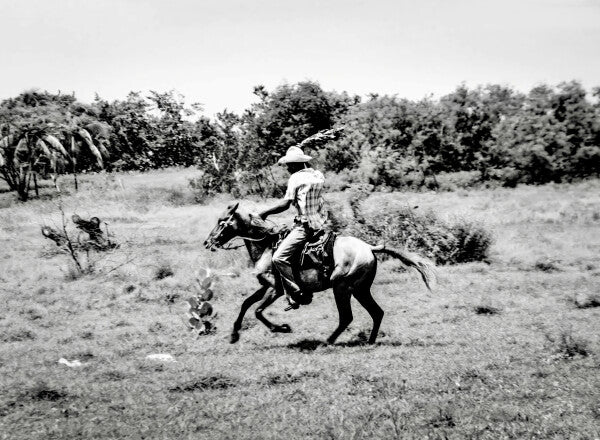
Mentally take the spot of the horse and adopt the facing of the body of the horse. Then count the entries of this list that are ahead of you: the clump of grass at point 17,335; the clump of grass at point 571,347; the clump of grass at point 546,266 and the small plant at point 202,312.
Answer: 2

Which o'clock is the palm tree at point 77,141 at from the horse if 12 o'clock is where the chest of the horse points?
The palm tree is roughly at 2 o'clock from the horse.

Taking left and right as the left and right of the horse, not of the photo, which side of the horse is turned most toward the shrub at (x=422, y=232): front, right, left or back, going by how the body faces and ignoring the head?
right

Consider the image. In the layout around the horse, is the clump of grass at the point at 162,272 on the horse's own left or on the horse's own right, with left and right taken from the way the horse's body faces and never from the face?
on the horse's own right

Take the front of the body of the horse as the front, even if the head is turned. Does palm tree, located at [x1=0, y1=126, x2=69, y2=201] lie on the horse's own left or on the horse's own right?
on the horse's own right

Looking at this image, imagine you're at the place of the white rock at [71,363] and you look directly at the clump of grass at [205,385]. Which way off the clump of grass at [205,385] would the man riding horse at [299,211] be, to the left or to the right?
left

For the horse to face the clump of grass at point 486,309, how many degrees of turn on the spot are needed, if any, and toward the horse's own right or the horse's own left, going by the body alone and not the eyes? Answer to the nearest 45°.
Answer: approximately 135° to the horse's own right

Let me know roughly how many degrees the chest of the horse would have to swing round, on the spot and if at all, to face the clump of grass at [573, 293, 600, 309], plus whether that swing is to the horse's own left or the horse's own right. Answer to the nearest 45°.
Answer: approximately 180°

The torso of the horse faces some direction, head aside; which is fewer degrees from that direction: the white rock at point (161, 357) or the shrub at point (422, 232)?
the white rock

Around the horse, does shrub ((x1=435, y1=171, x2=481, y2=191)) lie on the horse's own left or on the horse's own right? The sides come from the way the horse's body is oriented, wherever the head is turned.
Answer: on the horse's own right

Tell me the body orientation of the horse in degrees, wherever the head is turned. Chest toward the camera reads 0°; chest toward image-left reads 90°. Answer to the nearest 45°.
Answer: approximately 90°

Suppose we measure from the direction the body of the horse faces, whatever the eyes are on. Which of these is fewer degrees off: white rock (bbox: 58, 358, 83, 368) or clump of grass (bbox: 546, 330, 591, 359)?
the white rock

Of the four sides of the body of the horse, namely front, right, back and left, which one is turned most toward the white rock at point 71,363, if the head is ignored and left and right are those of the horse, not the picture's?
front

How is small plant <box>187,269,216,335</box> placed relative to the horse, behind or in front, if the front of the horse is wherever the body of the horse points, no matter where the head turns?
in front

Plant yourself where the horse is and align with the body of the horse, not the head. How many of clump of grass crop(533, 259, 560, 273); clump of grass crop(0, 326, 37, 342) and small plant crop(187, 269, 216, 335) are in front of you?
2

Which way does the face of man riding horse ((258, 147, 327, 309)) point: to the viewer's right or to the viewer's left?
to the viewer's left

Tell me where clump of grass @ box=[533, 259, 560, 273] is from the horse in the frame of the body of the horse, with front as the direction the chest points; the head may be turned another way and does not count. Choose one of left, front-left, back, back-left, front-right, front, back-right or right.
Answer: back-right

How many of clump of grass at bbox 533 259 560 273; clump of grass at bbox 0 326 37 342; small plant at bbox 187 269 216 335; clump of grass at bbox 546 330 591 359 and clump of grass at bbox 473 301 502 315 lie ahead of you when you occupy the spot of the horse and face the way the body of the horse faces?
2
